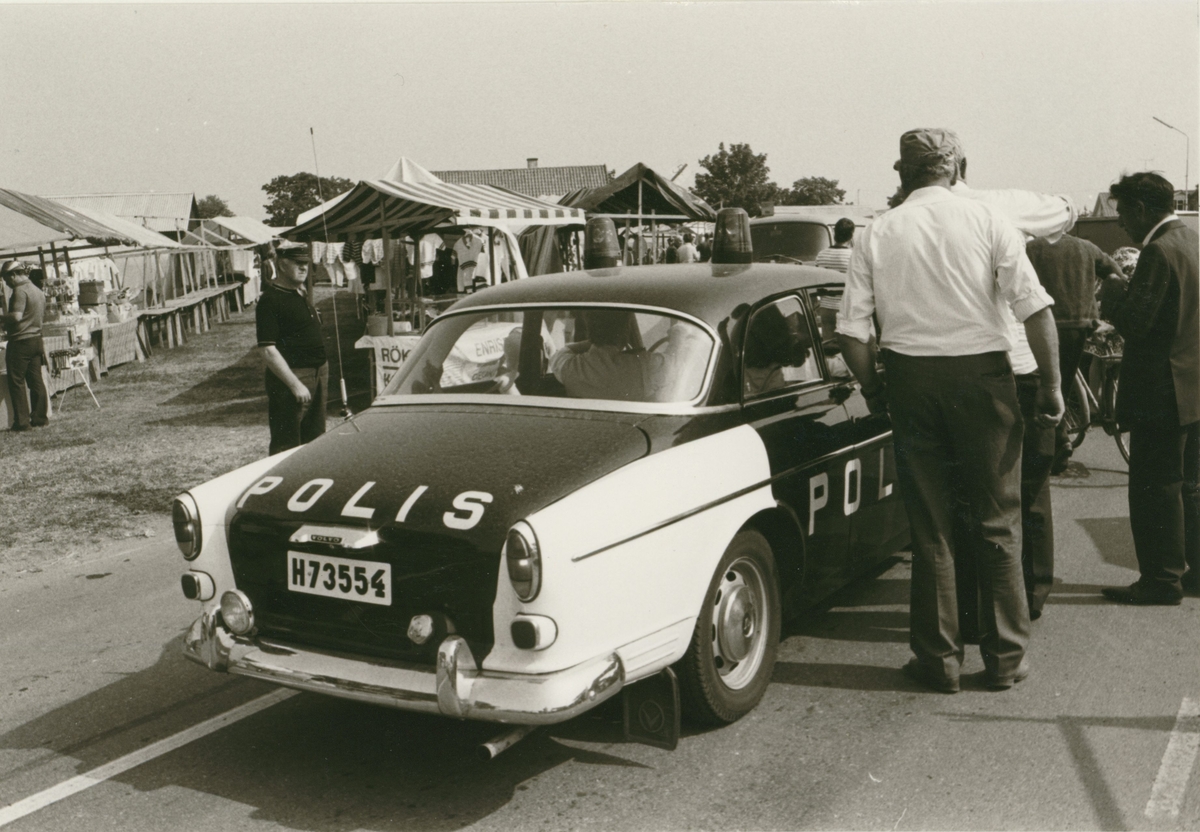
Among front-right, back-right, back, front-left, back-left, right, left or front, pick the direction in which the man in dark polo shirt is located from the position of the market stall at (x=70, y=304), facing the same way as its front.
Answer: front-right

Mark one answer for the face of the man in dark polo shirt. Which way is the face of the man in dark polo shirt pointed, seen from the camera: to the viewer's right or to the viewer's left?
to the viewer's right

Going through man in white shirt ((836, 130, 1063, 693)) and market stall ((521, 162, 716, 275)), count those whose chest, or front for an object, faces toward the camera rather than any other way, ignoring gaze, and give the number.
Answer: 1

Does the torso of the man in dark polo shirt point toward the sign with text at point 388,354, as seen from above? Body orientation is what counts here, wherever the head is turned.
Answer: no

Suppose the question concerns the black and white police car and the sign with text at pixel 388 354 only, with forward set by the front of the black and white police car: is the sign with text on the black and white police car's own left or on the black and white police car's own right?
on the black and white police car's own left

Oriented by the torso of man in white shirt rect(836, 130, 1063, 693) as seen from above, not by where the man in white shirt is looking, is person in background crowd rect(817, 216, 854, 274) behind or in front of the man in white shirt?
in front

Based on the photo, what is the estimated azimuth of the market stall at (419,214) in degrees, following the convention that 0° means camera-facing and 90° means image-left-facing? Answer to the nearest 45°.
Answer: approximately 45°

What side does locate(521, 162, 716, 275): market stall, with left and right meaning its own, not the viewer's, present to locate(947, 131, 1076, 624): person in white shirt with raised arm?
front

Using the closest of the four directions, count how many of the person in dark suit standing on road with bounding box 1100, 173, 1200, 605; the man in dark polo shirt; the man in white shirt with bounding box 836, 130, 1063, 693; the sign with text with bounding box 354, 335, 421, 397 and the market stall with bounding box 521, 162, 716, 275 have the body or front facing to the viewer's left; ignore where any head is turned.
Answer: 1

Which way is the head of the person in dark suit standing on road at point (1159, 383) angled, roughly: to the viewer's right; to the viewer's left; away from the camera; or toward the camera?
to the viewer's left

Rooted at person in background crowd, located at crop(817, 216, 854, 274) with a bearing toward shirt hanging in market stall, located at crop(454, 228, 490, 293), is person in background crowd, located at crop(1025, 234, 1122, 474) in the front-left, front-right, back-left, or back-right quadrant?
back-left

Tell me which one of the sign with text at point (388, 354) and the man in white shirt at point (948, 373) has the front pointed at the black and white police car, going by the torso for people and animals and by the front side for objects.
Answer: the sign with text

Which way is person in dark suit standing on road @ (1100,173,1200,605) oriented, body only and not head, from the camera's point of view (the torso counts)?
to the viewer's left

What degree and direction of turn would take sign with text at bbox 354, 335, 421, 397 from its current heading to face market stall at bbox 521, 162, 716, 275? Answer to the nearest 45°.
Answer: approximately 135° to its left

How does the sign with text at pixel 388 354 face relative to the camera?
toward the camera

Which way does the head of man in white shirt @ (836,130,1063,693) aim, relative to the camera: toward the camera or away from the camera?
away from the camera

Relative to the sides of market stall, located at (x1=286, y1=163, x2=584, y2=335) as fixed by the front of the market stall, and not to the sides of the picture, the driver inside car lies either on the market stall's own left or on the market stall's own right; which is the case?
on the market stall's own left

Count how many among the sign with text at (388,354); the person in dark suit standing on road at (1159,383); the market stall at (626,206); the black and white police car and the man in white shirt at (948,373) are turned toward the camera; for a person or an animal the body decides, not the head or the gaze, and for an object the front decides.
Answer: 2

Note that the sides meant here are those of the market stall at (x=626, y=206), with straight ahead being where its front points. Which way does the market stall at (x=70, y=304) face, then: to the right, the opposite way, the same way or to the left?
to the left
